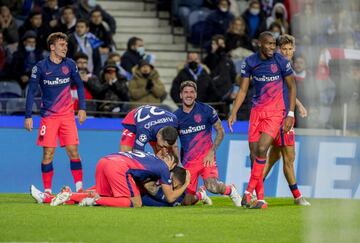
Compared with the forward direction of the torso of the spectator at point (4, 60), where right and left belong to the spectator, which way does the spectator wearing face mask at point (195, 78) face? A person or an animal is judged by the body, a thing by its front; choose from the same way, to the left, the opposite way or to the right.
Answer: the same way

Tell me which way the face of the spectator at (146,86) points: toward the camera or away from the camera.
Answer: toward the camera

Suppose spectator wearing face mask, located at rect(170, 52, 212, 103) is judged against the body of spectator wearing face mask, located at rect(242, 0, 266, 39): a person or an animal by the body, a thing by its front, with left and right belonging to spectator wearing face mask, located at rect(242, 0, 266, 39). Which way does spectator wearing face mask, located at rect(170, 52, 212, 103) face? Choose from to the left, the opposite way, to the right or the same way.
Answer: the same way

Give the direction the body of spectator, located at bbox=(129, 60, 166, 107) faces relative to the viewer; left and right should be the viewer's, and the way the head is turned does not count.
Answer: facing the viewer

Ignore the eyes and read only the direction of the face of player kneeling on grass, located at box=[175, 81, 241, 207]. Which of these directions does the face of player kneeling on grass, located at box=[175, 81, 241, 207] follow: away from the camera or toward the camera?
toward the camera

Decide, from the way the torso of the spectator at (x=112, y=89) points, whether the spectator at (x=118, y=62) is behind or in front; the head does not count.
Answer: behind

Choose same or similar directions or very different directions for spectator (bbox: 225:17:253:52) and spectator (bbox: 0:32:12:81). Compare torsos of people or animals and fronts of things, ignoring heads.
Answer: same or similar directions

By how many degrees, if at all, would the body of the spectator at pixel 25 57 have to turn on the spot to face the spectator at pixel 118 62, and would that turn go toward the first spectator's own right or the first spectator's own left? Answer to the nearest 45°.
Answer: approximately 90° to the first spectator's own left

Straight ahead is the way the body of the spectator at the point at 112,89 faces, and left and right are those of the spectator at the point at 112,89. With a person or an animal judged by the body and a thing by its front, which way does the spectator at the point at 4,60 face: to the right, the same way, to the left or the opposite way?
the same way

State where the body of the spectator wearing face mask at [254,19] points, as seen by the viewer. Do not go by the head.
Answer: toward the camera

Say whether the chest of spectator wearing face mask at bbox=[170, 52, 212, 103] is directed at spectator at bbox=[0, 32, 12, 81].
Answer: no

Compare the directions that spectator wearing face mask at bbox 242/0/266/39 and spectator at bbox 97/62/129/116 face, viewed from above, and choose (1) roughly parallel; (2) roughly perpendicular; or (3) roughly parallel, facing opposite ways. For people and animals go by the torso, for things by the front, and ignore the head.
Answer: roughly parallel

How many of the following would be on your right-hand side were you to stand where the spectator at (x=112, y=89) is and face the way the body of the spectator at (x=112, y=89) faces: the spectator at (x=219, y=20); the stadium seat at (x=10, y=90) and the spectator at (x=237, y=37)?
1

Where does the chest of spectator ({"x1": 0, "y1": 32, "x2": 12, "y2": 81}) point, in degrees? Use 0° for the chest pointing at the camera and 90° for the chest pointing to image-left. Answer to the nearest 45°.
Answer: approximately 0°

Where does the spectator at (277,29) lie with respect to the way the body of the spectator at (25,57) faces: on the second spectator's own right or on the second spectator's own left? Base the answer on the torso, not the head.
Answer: on the second spectator's own left

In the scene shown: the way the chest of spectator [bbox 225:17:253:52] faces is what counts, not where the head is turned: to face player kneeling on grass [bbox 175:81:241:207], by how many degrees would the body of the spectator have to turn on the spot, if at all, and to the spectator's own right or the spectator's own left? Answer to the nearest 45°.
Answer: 0° — they already face them

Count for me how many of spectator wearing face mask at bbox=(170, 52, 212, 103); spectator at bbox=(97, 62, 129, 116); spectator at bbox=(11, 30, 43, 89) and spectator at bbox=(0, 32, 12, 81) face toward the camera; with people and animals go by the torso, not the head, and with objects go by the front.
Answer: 4

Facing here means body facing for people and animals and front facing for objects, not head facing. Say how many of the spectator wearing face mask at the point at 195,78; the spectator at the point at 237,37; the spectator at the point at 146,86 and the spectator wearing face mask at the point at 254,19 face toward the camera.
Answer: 4

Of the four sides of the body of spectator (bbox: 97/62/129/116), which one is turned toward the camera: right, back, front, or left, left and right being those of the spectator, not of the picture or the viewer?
front
